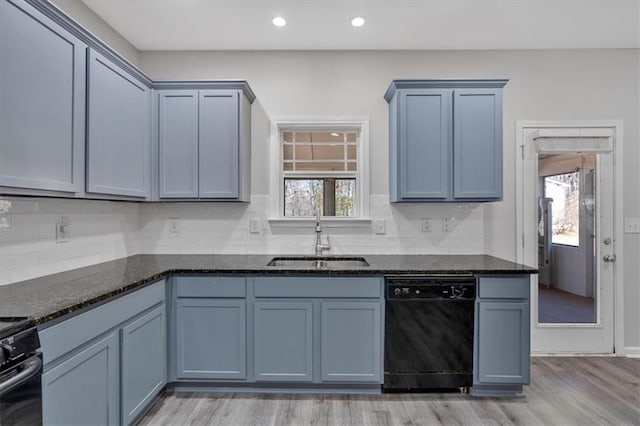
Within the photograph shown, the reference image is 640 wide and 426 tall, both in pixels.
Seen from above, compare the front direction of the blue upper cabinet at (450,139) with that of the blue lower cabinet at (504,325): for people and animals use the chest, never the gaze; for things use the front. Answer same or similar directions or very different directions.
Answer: same or similar directions

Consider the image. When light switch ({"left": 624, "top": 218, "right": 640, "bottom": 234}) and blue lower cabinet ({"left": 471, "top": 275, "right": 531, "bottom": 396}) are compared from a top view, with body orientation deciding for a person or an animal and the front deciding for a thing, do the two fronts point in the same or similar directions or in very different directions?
same or similar directions

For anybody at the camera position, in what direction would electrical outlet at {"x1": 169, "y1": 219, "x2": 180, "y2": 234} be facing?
facing the viewer

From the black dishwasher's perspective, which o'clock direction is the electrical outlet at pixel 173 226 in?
The electrical outlet is roughly at 3 o'clock from the black dishwasher.

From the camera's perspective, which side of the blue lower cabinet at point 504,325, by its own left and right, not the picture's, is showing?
front

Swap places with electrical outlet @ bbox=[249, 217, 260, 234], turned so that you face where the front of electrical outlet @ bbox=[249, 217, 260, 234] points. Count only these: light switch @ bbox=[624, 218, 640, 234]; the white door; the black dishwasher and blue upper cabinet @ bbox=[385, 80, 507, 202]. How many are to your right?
0

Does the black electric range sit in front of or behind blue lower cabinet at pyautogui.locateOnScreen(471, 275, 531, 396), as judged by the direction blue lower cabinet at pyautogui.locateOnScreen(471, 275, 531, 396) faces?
in front

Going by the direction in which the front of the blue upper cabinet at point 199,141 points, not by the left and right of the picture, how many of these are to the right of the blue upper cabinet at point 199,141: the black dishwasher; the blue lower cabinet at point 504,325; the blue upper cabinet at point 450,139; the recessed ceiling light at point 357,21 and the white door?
0

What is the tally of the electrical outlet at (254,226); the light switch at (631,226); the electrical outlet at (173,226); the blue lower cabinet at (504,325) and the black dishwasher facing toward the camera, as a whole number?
5

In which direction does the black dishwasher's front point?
toward the camera

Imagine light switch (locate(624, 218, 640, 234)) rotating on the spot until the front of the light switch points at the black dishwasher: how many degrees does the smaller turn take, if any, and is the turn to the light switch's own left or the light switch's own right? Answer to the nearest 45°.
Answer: approximately 45° to the light switch's own right

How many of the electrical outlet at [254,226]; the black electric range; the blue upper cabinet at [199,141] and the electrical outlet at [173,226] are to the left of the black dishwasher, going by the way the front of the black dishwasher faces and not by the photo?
0

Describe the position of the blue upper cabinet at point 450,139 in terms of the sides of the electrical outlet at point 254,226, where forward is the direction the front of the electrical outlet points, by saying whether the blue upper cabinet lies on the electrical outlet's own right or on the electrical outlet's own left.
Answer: on the electrical outlet's own left

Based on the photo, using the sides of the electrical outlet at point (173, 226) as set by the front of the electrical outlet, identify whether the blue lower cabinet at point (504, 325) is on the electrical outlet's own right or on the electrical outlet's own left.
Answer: on the electrical outlet's own left

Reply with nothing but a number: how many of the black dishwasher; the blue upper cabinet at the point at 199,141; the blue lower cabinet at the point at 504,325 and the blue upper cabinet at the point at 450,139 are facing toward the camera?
4

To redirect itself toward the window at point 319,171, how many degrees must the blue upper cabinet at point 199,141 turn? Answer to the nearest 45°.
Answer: approximately 90° to its left
